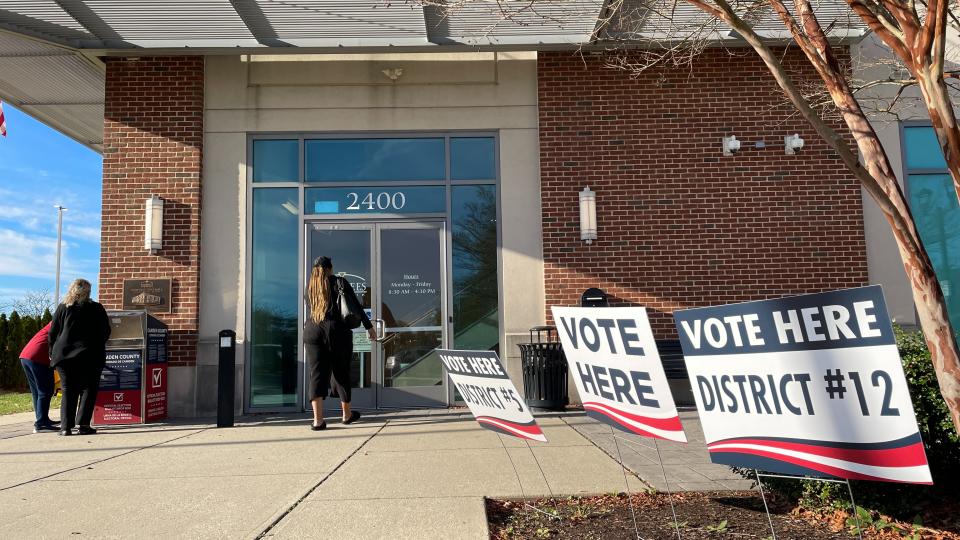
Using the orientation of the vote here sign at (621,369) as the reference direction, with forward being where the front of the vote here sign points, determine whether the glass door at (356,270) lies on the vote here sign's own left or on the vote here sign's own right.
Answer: on the vote here sign's own right

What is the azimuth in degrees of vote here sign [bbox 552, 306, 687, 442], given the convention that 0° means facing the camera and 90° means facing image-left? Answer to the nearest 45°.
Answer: approximately 45°

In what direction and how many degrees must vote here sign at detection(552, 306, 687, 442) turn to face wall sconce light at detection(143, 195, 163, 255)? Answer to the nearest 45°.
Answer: approximately 90° to its right

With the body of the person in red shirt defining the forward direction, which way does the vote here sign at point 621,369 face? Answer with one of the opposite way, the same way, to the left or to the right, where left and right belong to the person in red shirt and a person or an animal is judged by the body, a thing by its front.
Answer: the opposite way

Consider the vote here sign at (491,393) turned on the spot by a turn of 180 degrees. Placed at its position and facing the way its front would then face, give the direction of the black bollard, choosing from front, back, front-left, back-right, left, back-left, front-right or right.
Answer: left

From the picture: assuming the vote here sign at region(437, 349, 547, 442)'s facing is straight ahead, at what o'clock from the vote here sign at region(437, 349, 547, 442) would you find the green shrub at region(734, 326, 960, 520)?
The green shrub is roughly at 8 o'clock from the vote here sign.

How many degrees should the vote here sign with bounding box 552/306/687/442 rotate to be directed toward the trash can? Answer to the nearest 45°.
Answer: approximately 135° to its right

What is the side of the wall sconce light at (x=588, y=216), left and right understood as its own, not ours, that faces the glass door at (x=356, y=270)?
right

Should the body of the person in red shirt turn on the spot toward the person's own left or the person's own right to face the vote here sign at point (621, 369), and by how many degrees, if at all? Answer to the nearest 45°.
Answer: approximately 90° to the person's own right
